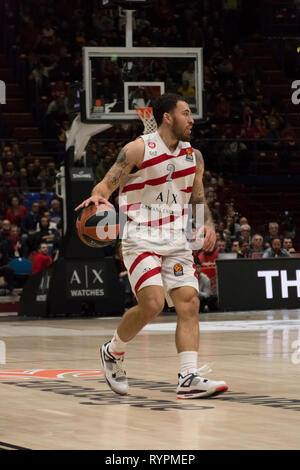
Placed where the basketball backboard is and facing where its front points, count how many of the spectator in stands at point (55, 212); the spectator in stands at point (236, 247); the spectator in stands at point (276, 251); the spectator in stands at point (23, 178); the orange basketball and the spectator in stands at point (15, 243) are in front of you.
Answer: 1

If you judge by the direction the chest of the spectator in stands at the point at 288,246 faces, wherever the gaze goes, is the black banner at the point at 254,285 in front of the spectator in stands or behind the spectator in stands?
in front

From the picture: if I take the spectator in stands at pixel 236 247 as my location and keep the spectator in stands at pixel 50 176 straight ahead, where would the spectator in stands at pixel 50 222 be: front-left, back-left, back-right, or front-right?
front-left

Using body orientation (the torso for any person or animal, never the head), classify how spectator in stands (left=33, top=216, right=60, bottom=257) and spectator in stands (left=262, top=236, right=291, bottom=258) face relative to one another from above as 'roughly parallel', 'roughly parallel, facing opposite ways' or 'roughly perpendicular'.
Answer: roughly parallel

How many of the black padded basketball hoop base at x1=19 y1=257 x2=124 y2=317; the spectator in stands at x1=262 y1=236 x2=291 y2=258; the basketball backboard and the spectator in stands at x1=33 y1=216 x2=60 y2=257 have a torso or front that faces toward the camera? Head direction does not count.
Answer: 4

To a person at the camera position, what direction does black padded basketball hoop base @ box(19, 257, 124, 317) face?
facing the viewer

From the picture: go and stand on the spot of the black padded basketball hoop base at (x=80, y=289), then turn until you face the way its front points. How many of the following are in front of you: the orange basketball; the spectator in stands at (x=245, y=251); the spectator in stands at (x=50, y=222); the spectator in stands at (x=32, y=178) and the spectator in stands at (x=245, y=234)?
1

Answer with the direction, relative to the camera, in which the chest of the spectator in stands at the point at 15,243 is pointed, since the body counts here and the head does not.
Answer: toward the camera

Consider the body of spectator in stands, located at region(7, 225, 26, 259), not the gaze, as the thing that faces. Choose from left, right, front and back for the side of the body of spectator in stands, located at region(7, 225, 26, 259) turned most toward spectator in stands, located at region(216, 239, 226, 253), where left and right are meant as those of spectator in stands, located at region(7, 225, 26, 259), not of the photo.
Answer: left

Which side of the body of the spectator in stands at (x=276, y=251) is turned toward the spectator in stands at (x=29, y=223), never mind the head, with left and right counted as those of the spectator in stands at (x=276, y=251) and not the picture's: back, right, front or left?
right

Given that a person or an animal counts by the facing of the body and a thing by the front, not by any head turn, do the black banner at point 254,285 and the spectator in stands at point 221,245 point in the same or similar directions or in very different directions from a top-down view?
same or similar directions

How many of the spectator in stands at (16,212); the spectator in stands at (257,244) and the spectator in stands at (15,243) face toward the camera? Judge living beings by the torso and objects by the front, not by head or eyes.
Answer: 3

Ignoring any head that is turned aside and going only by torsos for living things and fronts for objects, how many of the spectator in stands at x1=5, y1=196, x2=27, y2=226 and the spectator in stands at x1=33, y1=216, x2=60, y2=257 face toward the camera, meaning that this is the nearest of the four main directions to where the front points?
2

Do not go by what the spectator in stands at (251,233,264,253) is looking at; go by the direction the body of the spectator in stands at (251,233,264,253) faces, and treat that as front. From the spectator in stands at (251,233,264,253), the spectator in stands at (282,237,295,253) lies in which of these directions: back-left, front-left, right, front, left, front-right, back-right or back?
left

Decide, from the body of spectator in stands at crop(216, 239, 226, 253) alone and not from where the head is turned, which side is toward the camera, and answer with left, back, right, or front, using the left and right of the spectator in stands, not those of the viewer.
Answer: front
